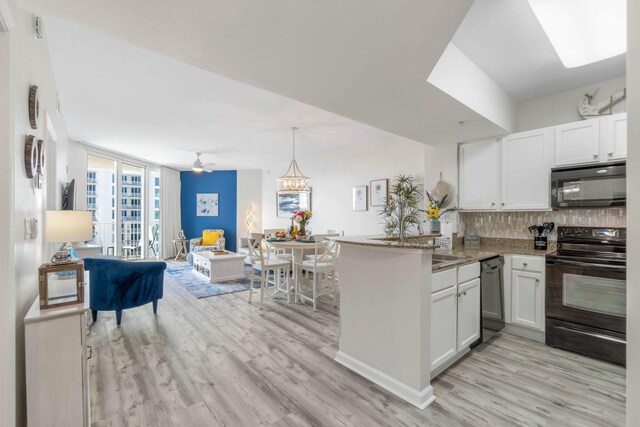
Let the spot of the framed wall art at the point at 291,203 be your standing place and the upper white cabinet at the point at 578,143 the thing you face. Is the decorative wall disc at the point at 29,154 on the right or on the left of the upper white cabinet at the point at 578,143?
right

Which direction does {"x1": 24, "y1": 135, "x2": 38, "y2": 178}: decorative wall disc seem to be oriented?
to the viewer's right

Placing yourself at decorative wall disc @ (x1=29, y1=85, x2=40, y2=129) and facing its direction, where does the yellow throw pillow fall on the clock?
The yellow throw pillow is roughly at 10 o'clock from the decorative wall disc.

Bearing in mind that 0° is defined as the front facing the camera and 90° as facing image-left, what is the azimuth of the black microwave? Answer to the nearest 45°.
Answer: approximately 0°

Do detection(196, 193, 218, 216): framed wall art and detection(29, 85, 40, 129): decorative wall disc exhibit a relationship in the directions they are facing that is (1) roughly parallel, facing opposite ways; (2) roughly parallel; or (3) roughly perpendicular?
roughly perpendicular

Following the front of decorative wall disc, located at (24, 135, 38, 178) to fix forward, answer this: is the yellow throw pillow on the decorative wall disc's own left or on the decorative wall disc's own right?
on the decorative wall disc's own left

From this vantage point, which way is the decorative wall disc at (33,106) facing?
to the viewer's right

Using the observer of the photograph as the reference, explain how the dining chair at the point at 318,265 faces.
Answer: facing away from the viewer and to the left of the viewer

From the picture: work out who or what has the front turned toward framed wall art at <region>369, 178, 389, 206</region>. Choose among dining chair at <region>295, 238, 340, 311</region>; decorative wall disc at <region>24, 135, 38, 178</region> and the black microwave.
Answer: the decorative wall disc
